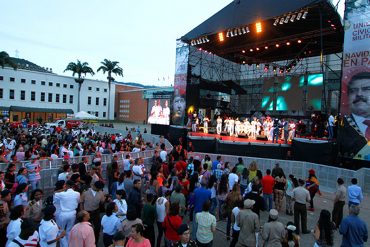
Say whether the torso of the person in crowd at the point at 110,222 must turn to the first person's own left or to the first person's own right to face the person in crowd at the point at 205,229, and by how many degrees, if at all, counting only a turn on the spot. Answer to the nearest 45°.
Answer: approximately 45° to the first person's own right

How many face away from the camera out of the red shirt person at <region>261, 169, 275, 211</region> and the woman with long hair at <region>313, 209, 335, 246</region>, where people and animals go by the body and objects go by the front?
2

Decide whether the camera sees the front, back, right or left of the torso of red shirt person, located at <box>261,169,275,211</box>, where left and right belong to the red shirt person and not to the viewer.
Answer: back

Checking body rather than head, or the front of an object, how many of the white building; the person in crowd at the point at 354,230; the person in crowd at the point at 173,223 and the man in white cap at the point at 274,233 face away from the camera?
3

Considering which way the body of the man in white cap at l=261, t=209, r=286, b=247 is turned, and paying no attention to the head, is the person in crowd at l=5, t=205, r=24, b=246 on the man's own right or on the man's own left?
on the man's own left

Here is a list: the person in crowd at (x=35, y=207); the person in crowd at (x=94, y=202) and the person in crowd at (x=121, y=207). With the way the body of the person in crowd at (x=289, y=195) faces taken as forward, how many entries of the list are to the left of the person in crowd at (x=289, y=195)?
3

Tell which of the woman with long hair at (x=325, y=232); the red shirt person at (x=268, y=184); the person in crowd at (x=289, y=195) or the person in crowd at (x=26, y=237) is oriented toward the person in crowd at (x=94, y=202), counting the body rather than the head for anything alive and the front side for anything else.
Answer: the person in crowd at (x=26, y=237)

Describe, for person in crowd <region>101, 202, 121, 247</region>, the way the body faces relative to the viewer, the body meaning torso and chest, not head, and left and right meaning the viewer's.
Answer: facing away from the viewer and to the right of the viewer

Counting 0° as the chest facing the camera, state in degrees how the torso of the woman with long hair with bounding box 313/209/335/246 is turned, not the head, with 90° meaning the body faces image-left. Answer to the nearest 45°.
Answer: approximately 180°

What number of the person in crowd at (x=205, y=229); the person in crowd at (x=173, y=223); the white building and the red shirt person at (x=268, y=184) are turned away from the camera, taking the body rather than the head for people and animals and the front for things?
3

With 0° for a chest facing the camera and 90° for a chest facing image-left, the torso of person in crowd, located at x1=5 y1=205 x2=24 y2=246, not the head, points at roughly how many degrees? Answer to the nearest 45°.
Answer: approximately 225°

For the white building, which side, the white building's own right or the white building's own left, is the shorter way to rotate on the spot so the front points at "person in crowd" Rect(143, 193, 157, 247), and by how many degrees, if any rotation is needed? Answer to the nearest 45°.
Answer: approximately 45° to the white building's own right

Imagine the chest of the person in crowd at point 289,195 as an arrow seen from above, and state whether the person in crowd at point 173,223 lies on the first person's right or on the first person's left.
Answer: on the first person's left

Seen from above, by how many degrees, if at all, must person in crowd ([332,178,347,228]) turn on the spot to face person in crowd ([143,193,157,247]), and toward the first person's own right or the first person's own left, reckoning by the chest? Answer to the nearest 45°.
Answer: approximately 90° to the first person's own left
